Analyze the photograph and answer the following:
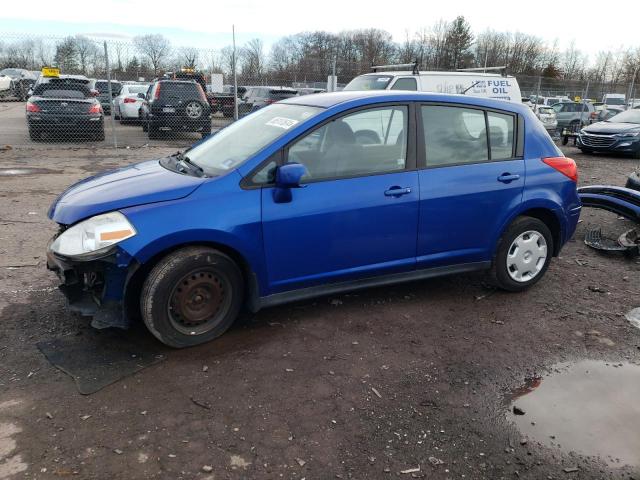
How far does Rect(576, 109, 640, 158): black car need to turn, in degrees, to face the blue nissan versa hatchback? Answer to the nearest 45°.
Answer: approximately 45° to its left

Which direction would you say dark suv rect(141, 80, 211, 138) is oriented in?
away from the camera

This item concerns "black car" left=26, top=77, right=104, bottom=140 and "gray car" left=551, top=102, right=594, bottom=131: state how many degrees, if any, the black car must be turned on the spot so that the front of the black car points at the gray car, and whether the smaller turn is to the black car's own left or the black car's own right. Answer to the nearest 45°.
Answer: approximately 90° to the black car's own right

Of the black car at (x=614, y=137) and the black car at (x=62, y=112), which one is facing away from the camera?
the black car at (x=62, y=112)

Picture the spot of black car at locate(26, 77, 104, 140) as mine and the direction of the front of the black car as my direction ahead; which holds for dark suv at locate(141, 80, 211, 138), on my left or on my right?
on my right

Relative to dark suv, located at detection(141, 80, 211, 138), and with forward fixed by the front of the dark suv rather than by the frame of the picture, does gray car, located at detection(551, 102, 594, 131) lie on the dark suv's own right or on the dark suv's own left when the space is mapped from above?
on the dark suv's own right

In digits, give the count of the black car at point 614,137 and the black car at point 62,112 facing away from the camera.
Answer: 1

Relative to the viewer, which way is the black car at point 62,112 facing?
away from the camera

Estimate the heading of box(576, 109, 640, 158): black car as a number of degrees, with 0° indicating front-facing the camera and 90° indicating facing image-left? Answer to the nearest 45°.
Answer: approximately 45°

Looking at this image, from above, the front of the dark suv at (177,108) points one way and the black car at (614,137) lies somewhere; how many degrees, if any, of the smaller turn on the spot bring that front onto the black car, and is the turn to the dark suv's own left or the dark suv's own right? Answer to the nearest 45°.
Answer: approximately 90° to the dark suv's own right

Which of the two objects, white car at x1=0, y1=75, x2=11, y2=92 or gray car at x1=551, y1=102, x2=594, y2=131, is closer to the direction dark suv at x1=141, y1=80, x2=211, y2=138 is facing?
the white car
